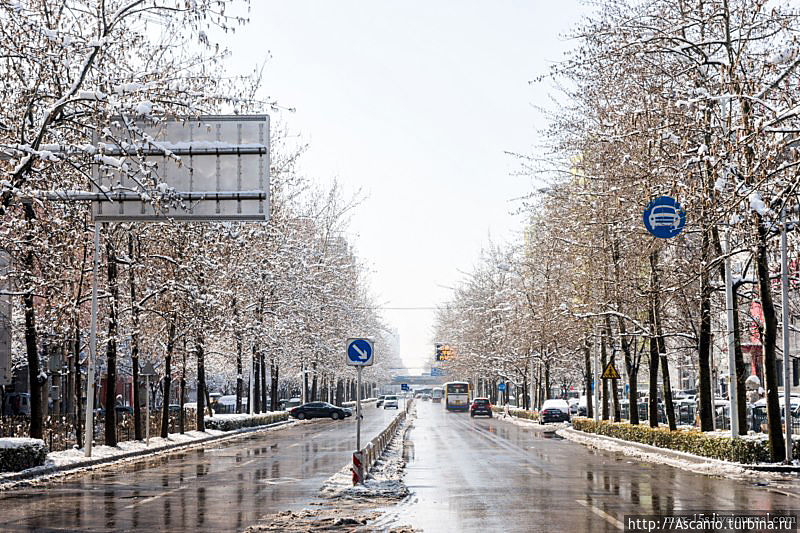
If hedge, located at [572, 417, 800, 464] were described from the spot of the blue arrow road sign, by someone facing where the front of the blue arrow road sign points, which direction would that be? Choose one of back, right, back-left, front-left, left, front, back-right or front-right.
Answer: back-left

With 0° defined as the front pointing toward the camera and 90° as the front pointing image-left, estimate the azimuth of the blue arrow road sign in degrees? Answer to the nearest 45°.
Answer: approximately 0°

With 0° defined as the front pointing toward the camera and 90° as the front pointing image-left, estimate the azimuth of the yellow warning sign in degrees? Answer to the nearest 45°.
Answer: approximately 0°

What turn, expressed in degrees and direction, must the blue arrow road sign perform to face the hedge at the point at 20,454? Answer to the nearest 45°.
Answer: approximately 90° to its right

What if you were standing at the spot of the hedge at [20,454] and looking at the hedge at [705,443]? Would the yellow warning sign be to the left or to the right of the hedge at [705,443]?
left

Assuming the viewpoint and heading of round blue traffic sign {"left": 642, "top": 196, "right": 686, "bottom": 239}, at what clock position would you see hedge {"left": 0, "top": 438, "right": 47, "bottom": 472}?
The hedge is roughly at 3 o'clock from the round blue traffic sign.

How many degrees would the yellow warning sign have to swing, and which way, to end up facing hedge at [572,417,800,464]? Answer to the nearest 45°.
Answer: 0° — it already faces it

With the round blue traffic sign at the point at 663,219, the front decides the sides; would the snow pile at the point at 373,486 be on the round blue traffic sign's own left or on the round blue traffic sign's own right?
on the round blue traffic sign's own right

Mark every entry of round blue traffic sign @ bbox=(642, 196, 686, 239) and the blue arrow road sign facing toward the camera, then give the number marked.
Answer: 2
